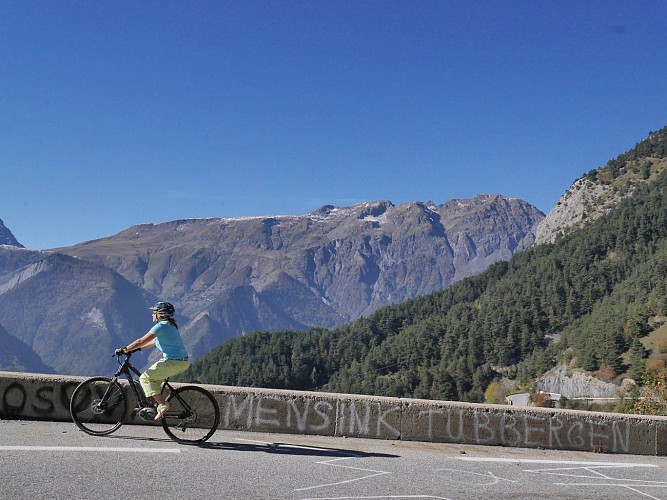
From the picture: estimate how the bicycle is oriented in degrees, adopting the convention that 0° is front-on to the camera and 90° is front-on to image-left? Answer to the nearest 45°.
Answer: approximately 90°

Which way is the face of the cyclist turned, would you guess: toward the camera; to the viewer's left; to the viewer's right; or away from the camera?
to the viewer's left
